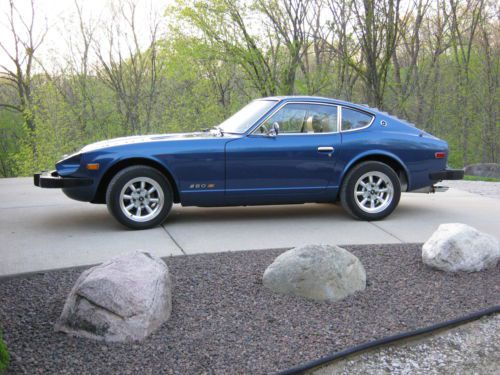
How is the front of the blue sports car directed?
to the viewer's left

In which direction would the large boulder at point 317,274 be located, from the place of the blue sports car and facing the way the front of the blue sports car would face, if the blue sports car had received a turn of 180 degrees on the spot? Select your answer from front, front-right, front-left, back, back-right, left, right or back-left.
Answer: right

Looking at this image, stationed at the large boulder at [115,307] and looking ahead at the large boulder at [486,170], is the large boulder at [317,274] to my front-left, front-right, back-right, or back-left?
front-right

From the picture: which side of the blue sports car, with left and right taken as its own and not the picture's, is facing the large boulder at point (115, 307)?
left

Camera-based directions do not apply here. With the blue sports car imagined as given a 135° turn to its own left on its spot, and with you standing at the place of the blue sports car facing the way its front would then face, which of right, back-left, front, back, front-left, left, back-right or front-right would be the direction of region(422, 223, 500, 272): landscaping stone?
front
